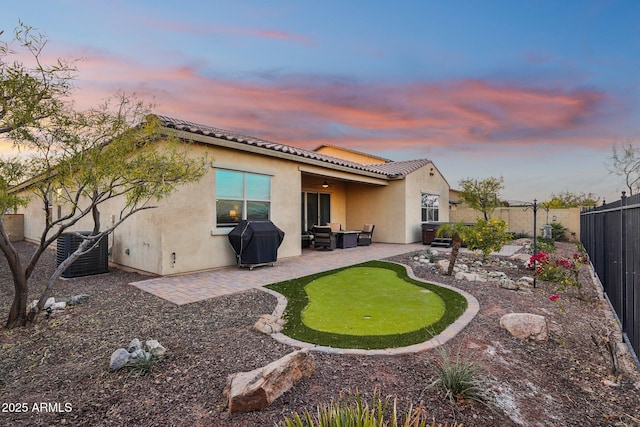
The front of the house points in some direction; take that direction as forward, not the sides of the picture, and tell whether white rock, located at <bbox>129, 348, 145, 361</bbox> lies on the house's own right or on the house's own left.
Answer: on the house's own left

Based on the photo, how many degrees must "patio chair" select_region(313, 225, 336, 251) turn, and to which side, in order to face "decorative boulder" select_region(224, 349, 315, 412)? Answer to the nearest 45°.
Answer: approximately 135° to its right

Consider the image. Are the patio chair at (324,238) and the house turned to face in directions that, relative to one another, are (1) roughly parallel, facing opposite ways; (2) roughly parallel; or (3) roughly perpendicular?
roughly perpendicular

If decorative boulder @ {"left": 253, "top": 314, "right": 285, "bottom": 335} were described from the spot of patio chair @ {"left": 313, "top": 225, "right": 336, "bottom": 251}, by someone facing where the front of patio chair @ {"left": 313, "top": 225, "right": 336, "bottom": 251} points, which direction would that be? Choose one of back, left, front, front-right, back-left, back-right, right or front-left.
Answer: back-right

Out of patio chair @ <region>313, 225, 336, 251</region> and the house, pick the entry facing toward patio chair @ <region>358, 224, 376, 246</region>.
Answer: patio chair @ <region>313, 225, 336, 251</region>

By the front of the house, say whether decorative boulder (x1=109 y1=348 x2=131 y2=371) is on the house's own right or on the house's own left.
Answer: on the house's own left

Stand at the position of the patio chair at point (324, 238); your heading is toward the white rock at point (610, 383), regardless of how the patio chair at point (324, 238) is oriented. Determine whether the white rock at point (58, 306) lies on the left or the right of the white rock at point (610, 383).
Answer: right

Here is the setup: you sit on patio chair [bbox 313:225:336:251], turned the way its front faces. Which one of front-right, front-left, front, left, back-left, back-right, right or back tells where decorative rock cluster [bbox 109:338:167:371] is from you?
back-right

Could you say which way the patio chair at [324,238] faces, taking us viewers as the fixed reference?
facing away from the viewer and to the right of the viewer

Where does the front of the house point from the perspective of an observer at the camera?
facing away from the viewer and to the left of the viewer

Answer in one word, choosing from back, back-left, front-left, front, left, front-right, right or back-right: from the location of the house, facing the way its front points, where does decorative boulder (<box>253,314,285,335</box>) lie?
back-left

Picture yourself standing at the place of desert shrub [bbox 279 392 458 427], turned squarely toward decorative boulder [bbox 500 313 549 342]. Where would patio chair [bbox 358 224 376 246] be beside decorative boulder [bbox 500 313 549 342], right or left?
left
